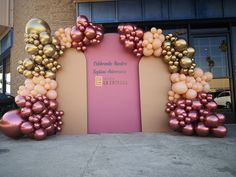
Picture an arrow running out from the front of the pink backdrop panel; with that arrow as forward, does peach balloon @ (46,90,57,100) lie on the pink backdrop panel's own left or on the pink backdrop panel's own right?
on the pink backdrop panel's own right

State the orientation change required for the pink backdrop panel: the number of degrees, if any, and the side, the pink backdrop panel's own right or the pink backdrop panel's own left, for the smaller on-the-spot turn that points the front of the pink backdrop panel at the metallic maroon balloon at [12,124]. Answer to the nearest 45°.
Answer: approximately 90° to the pink backdrop panel's own right

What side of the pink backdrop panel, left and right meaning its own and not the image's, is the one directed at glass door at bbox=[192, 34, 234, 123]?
left

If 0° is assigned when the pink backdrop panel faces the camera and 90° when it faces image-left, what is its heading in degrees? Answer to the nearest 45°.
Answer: approximately 0°
